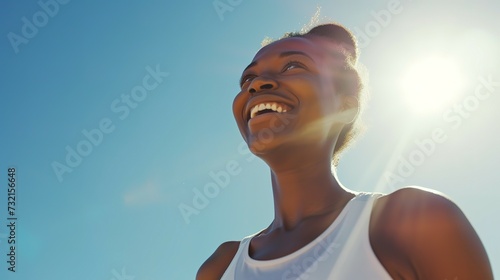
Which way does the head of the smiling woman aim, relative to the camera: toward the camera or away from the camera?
toward the camera

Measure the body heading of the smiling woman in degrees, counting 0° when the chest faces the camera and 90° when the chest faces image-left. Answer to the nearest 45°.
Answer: approximately 45°
